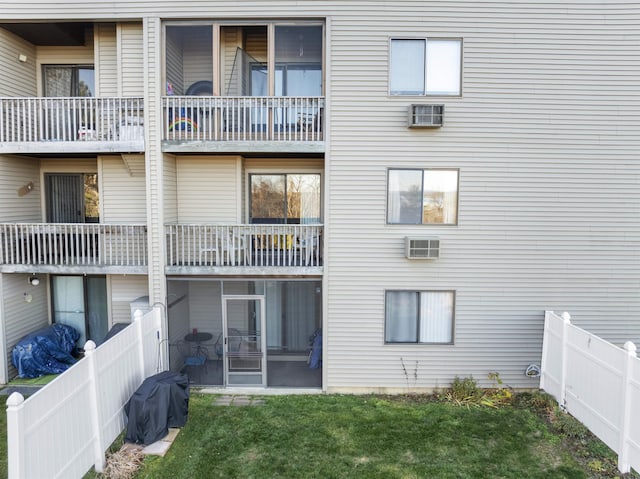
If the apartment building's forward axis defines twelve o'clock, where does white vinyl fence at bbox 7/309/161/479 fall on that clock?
The white vinyl fence is roughly at 2 o'clock from the apartment building.

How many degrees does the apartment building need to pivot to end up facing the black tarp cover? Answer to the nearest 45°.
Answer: approximately 45° to its right

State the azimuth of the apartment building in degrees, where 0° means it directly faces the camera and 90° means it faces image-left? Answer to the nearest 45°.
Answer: approximately 0°

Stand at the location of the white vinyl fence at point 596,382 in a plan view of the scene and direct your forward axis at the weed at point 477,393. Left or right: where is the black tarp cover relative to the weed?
left

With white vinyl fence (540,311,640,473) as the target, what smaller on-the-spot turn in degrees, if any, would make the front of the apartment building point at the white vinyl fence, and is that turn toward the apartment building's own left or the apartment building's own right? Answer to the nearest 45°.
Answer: approximately 45° to the apartment building's own left

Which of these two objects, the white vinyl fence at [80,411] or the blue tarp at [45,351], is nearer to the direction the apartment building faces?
the white vinyl fence
